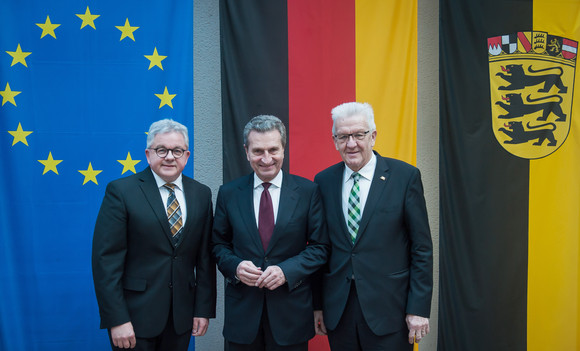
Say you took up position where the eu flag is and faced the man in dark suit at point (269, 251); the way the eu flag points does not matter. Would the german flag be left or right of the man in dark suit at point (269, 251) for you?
left

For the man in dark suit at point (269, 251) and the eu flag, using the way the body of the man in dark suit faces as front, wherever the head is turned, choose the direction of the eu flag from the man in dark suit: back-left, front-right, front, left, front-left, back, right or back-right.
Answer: back-right

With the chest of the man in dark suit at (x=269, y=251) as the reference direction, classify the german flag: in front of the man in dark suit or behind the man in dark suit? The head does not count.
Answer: behind

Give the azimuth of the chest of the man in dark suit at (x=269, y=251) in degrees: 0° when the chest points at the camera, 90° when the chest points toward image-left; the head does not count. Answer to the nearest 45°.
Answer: approximately 0°
